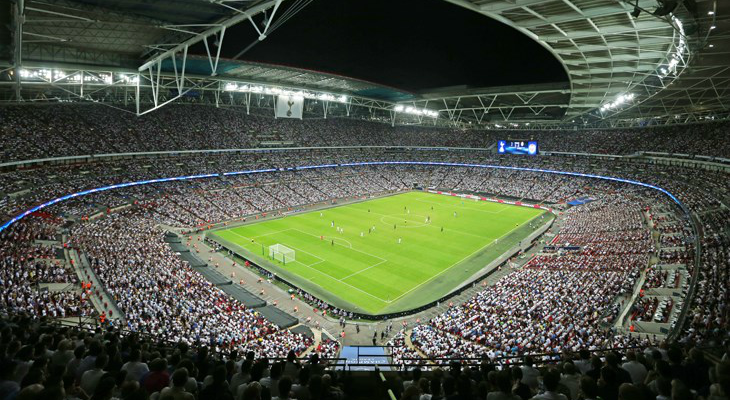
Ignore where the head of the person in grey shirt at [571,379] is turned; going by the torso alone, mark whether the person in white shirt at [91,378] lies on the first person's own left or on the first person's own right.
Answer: on the first person's own left

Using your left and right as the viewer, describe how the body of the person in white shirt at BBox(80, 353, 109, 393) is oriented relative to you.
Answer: facing away from the viewer and to the right of the viewer

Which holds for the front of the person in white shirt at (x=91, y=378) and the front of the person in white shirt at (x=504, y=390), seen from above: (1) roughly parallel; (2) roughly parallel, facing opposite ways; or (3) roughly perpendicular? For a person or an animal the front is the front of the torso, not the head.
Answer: roughly parallel

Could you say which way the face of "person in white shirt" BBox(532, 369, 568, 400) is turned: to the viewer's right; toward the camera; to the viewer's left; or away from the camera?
away from the camera

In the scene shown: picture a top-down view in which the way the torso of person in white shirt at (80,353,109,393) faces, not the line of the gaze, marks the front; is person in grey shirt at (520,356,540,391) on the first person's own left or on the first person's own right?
on the first person's own right

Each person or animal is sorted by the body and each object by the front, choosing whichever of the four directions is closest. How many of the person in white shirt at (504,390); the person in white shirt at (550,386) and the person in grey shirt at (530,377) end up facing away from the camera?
3

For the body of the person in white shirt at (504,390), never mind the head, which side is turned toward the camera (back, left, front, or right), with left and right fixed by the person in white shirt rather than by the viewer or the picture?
back

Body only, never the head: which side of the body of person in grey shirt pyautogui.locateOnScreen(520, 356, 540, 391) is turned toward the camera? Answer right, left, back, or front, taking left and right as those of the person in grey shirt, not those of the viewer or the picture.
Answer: back

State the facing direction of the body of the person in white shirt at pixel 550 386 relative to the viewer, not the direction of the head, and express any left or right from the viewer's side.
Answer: facing away from the viewer

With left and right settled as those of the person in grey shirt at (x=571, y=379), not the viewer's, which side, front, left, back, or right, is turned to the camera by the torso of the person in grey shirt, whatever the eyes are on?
back

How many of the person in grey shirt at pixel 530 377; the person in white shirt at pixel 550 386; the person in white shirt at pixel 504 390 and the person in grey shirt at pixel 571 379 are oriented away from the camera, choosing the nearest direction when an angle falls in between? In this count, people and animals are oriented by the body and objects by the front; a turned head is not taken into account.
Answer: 4

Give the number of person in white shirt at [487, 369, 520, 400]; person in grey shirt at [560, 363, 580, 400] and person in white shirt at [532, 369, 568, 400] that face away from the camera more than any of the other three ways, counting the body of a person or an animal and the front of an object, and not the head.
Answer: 3

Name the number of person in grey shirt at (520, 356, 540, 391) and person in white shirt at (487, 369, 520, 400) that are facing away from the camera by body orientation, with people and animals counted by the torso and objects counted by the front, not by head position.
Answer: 2
